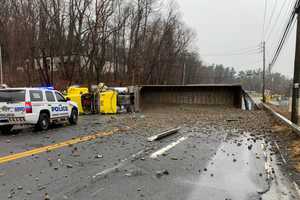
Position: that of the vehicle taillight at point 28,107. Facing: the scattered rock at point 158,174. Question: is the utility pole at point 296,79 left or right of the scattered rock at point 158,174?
left

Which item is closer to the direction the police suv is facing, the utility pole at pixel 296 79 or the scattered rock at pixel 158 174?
the utility pole

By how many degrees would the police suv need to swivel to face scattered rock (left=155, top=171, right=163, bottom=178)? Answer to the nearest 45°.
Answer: approximately 135° to its right

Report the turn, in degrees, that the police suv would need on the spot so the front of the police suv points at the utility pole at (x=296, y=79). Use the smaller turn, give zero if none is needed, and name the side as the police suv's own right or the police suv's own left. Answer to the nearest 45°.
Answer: approximately 45° to the police suv's own right

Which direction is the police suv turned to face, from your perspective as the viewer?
facing away from the viewer and to the right of the viewer

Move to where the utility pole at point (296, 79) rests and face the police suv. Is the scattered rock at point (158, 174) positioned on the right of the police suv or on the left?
left
